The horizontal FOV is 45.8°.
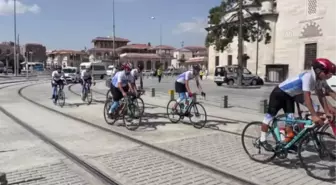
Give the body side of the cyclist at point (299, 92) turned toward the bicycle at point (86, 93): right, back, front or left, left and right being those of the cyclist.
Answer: back

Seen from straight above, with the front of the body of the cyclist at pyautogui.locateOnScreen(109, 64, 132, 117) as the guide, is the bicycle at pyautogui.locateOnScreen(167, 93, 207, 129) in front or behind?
in front

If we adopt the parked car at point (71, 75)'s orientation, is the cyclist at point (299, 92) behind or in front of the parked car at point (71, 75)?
in front

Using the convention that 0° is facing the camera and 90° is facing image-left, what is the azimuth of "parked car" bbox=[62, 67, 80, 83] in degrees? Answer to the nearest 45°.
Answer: approximately 315°

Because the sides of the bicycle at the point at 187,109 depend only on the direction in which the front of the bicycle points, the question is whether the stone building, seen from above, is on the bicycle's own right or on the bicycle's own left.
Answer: on the bicycle's own left

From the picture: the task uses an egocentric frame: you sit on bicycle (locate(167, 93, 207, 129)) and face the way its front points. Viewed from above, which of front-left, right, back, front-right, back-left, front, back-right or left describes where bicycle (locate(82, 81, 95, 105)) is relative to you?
back

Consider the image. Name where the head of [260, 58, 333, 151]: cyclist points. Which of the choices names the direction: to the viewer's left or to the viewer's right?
to the viewer's right

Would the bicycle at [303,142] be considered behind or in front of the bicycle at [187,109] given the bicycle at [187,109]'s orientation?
in front
